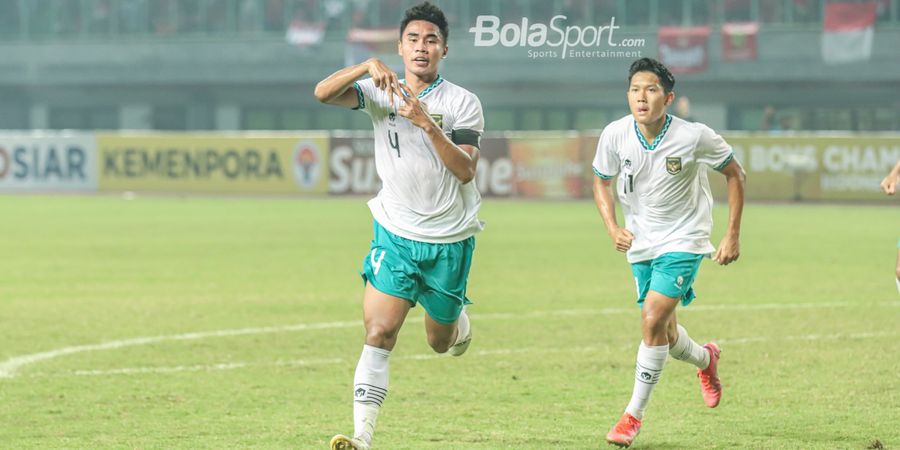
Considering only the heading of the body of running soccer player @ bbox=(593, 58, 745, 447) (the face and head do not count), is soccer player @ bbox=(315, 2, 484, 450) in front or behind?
in front

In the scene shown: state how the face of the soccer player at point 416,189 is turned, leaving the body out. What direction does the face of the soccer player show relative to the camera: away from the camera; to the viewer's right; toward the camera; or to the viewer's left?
toward the camera
